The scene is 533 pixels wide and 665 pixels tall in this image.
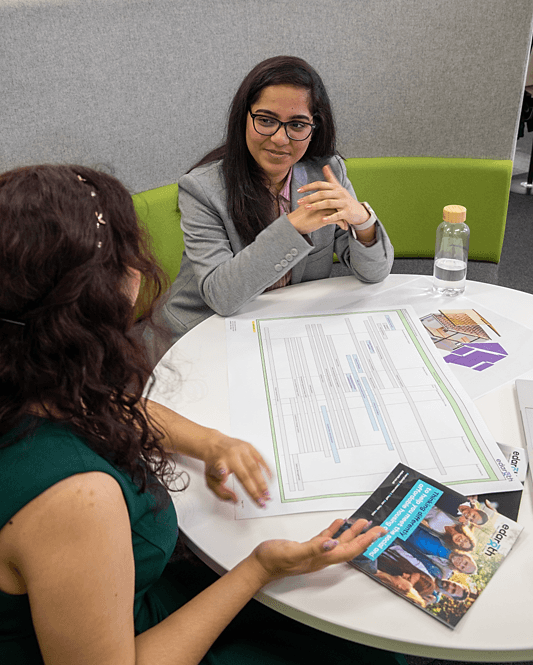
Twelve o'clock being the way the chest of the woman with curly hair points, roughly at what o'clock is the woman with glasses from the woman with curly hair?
The woman with glasses is roughly at 11 o'clock from the woman with curly hair.

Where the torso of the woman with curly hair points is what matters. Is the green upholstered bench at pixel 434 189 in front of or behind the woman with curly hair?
in front

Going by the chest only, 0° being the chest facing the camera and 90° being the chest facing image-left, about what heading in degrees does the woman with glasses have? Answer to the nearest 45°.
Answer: approximately 315°

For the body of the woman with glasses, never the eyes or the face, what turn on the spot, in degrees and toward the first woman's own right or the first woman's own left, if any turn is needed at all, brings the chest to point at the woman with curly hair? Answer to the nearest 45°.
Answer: approximately 45° to the first woman's own right

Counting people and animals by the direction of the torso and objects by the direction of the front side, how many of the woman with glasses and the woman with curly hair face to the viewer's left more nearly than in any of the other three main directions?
0

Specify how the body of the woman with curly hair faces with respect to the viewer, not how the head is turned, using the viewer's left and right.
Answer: facing away from the viewer and to the right of the viewer

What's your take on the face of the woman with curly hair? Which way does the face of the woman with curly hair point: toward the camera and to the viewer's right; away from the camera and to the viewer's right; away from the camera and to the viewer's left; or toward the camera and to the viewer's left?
away from the camera and to the viewer's right
